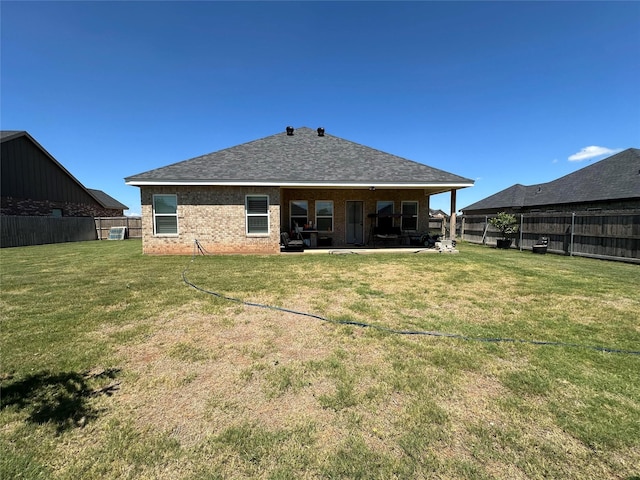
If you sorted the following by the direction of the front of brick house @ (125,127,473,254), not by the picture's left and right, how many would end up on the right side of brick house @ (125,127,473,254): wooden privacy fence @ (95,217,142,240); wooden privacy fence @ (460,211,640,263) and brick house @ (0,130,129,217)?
1

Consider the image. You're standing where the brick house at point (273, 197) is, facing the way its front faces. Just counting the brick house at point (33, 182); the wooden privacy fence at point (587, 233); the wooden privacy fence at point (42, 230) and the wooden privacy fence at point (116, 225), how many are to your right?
1

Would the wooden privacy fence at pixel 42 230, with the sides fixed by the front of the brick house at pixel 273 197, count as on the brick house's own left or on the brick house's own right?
on the brick house's own left

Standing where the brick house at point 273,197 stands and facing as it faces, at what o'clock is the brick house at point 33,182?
the brick house at point 33,182 is roughly at 10 o'clock from the brick house at point 273,197.

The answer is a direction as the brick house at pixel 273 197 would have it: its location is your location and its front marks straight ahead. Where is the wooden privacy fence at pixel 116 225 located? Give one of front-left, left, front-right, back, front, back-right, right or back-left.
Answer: front-left

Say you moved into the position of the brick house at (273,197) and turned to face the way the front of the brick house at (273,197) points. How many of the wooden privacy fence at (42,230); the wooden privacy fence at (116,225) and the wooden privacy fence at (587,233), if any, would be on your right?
1

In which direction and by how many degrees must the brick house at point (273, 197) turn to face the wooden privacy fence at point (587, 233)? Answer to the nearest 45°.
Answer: approximately 90° to its right

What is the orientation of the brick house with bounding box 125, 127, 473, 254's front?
away from the camera
